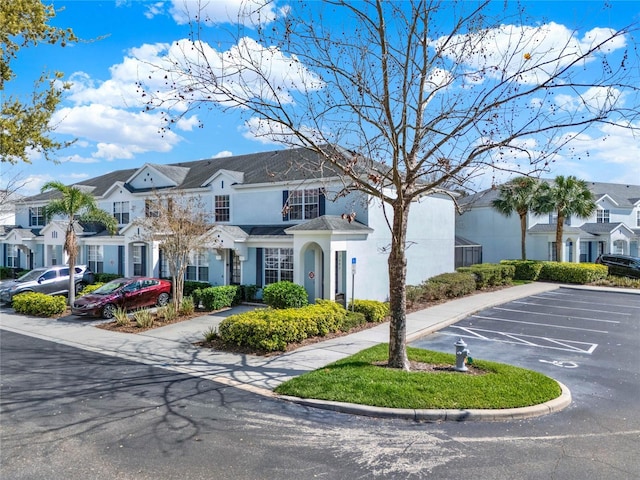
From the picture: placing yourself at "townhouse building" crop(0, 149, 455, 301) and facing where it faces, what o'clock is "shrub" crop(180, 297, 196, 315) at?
The shrub is roughly at 12 o'clock from the townhouse building.

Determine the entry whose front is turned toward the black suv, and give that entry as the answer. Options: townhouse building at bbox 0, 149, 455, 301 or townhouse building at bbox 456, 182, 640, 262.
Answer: townhouse building at bbox 456, 182, 640, 262

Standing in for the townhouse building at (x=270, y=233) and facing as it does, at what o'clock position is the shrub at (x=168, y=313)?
The shrub is roughly at 12 o'clock from the townhouse building.

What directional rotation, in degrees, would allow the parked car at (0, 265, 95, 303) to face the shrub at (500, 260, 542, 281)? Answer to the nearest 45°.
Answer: approximately 135° to its left

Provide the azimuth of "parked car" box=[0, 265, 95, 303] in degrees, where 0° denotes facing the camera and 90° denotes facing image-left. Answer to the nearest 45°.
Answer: approximately 45°

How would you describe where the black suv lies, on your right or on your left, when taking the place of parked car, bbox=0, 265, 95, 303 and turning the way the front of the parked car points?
on your left

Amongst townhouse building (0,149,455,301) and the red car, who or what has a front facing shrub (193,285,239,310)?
the townhouse building

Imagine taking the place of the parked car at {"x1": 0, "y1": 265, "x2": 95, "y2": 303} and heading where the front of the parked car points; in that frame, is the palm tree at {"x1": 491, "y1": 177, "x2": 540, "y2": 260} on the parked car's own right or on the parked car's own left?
on the parked car's own left

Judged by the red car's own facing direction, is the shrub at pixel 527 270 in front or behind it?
behind

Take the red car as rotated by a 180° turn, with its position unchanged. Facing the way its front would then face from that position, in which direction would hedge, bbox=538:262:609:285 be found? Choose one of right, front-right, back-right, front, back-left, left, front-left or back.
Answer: front-right

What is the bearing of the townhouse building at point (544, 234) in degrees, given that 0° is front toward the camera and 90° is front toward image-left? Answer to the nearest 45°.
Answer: approximately 315°

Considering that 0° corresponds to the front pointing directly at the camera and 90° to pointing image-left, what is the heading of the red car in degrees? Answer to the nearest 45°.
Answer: approximately 45°
